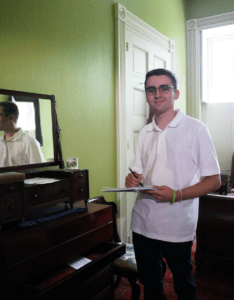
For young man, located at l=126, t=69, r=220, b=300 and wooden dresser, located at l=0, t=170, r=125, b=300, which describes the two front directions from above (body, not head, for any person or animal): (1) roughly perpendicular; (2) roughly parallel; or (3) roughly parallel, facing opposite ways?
roughly perpendicular

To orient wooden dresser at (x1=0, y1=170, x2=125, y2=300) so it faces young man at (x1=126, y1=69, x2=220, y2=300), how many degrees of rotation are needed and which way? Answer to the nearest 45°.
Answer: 0° — it already faces them

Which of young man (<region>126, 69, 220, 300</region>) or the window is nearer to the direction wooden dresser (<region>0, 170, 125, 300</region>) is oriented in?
the young man

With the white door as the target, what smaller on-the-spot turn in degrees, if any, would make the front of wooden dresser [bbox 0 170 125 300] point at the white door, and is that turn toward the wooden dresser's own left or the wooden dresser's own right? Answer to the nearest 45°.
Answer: approximately 90° to the wooden dresser's own left

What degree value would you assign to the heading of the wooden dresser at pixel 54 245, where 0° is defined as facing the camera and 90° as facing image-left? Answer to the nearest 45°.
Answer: approximately 315°

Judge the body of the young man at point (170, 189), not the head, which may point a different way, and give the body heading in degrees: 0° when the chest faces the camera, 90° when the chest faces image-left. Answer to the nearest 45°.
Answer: approximately 45°
